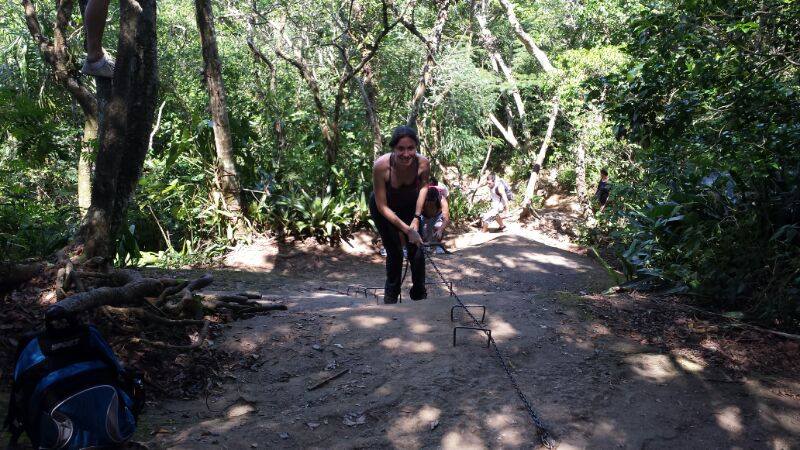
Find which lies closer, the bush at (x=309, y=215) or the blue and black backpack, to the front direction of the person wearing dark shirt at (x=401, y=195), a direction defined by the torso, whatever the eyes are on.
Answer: the blue and black backpack

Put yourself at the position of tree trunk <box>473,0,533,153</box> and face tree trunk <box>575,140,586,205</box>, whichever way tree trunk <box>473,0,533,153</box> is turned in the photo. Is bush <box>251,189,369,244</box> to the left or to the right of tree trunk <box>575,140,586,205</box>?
right

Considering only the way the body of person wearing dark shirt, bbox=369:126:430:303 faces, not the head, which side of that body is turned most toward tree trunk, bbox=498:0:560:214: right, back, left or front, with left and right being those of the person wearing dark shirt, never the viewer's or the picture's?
back

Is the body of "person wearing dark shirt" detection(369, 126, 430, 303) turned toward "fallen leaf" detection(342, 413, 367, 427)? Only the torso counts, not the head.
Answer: yes

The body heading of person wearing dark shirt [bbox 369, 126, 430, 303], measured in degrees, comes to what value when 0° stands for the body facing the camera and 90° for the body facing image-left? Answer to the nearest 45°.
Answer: approximately 0°

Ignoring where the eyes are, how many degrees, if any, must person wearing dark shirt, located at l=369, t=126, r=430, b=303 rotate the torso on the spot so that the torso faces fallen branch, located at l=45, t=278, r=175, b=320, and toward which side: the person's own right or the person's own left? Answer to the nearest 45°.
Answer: approximately 45° to the person's own right

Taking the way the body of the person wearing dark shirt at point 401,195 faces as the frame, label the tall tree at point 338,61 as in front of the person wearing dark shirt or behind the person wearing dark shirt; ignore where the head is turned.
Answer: behind

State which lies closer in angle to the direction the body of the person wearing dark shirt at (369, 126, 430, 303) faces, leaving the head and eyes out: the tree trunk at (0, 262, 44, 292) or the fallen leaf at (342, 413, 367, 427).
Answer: the fallen leaf

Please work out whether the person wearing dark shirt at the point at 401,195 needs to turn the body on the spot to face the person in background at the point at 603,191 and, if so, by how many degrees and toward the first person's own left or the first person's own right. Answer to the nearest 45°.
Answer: approximately 135° to the first person's own left

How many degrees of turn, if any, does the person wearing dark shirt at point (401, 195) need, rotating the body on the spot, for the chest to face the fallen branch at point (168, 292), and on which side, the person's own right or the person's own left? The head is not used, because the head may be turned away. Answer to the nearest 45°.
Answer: approximately 45° to the person's own right

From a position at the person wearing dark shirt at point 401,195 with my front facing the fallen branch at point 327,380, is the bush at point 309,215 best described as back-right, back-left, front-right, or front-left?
back-right
